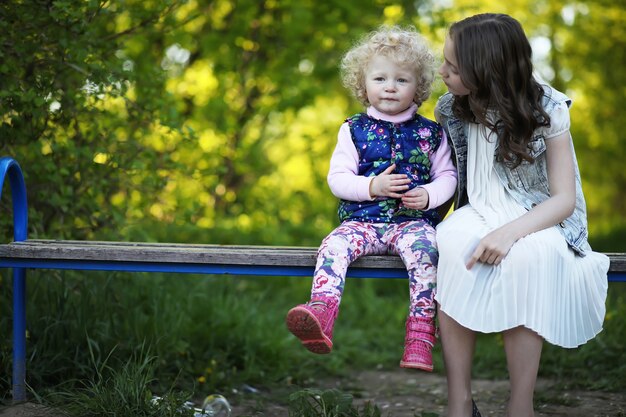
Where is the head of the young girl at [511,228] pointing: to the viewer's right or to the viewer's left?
to the viewer's left

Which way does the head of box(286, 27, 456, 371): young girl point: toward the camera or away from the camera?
toward the camera

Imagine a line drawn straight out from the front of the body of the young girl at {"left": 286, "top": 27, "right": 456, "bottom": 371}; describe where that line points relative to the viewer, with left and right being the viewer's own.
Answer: facing the viewer

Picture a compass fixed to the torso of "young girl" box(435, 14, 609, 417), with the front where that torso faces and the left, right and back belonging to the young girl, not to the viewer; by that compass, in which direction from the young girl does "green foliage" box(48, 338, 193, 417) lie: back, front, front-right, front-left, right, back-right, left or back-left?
front-right

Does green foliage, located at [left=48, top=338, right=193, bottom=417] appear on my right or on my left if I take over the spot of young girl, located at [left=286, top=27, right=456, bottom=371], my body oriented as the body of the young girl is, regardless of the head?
on my right

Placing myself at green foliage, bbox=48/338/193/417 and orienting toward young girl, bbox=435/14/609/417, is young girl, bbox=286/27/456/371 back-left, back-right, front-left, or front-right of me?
front-left

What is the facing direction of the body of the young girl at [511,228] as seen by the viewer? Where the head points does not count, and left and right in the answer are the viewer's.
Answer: facing the viewer and to the left of the viewer

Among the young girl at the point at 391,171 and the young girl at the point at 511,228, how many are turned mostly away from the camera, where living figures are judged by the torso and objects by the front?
0
